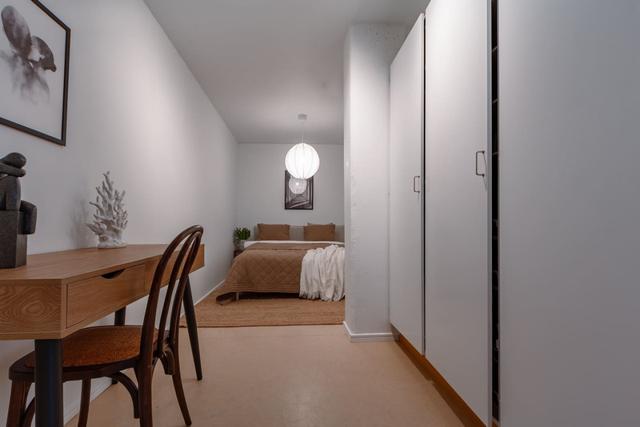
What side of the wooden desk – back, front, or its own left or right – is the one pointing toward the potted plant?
left

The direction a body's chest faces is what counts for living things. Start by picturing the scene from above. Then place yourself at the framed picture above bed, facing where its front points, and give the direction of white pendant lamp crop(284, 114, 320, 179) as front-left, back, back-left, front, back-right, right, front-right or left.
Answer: front

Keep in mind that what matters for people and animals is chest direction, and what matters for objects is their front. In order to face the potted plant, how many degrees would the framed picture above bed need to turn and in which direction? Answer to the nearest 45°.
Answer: approximately 90° to its right

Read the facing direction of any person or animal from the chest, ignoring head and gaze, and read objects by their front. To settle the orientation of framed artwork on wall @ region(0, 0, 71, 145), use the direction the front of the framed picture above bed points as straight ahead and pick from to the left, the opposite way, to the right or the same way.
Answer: to the left

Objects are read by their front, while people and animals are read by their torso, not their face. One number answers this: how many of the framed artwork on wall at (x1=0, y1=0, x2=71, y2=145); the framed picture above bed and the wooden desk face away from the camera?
0

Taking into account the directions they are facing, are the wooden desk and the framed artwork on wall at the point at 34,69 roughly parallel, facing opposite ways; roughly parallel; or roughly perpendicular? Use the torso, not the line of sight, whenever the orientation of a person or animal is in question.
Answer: roughly parallel

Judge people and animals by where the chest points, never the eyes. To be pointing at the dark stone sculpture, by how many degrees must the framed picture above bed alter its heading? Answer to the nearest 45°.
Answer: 0° — it already faces it

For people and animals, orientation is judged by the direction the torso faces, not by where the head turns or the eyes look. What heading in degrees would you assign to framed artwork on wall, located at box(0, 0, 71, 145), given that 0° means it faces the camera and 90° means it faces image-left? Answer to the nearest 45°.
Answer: approximately 315°

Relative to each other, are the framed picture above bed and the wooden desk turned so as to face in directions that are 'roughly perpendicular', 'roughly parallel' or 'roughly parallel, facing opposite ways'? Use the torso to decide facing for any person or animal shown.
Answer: roughly perpendicular

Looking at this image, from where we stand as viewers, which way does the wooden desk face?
facing the viewer and to the right of the viewer

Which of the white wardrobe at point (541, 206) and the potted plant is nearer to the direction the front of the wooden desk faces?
the white wardrobe

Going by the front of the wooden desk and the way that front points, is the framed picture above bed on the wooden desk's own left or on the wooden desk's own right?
on the wooden desk's own left

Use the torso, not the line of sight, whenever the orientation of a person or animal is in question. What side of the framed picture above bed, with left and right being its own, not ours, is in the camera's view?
front
